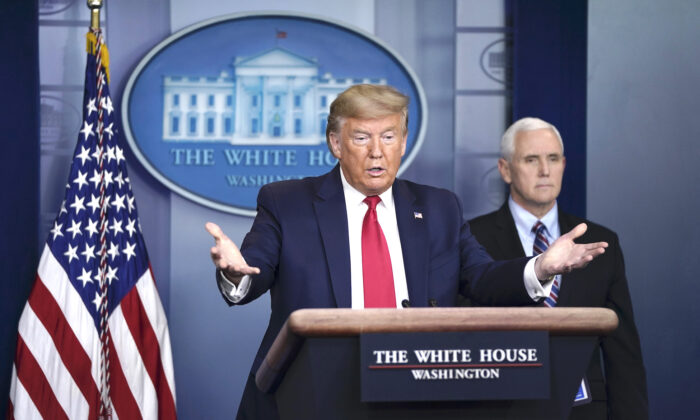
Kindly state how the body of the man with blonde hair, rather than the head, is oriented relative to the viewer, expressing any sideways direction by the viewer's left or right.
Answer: facing the viewer

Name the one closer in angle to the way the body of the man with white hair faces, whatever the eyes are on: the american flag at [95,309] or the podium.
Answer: the podium

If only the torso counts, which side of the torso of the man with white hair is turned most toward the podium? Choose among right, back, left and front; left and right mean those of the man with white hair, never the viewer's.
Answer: front

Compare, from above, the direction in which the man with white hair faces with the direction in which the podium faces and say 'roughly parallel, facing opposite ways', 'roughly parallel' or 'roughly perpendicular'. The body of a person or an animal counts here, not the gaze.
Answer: roughly parallel

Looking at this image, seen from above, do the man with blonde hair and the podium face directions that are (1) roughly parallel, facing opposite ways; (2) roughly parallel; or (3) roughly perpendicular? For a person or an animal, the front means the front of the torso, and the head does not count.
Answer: roughly parallel

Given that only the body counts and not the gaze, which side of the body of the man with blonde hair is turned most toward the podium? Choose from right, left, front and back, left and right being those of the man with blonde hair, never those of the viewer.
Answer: front

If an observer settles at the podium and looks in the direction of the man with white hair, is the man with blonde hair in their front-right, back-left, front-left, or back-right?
front-left

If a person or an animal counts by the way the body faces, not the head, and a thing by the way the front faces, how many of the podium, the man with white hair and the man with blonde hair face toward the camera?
3

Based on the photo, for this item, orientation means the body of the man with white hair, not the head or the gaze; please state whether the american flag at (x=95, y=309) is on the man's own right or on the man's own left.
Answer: on the man's own right

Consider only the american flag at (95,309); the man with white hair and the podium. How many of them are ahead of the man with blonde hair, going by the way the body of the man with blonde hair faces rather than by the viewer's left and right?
1

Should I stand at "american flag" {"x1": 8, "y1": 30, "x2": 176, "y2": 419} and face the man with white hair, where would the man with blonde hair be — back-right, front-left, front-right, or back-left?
front-right

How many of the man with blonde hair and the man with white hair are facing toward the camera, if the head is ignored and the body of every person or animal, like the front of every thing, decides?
2
